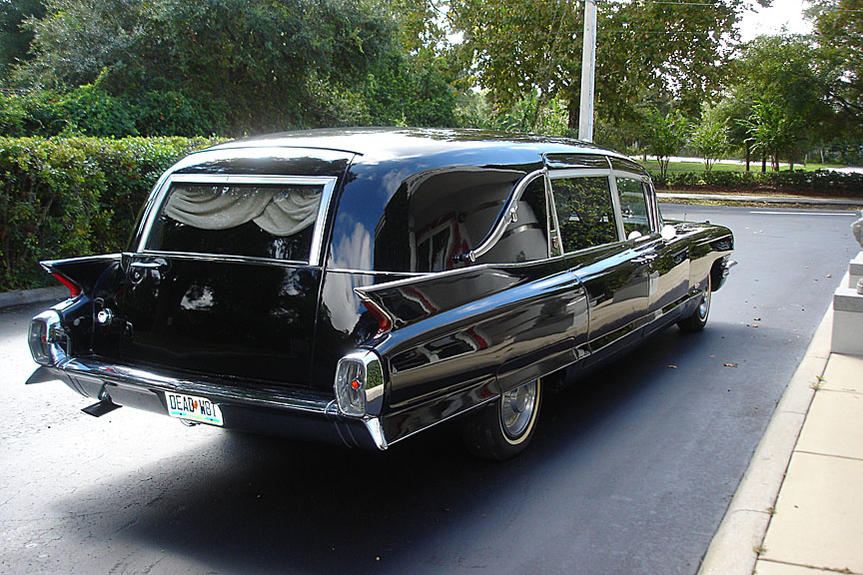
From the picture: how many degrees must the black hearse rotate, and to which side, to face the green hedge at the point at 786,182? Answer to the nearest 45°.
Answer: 0° — it already faces it

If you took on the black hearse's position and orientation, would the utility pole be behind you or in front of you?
in front

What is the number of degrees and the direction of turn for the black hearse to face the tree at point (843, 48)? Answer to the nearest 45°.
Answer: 0° — it already faces it

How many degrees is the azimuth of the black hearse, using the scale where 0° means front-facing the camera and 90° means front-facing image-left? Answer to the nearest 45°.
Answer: approximately 225°

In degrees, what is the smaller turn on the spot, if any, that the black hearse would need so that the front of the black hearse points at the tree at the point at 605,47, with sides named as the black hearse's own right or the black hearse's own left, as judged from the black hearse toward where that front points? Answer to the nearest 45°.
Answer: approximately 45° to the black hearse's own left

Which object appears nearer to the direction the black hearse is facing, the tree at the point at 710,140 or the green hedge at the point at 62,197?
the tree

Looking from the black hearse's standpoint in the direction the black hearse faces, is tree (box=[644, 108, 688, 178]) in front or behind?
in front

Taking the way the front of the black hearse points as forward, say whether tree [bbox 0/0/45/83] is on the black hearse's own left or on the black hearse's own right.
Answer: on the black hearse's own left
